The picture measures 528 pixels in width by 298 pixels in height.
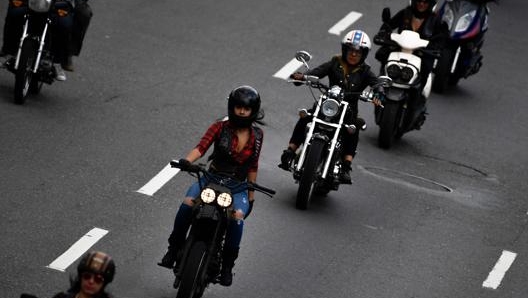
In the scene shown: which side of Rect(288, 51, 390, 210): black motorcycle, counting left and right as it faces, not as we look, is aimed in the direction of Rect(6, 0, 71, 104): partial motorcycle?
right

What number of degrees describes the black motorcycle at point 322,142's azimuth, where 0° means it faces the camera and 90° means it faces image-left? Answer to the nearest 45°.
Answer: approximately 0°

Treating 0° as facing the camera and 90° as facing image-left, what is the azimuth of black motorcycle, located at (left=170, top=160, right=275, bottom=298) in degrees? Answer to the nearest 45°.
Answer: approximately 0°
